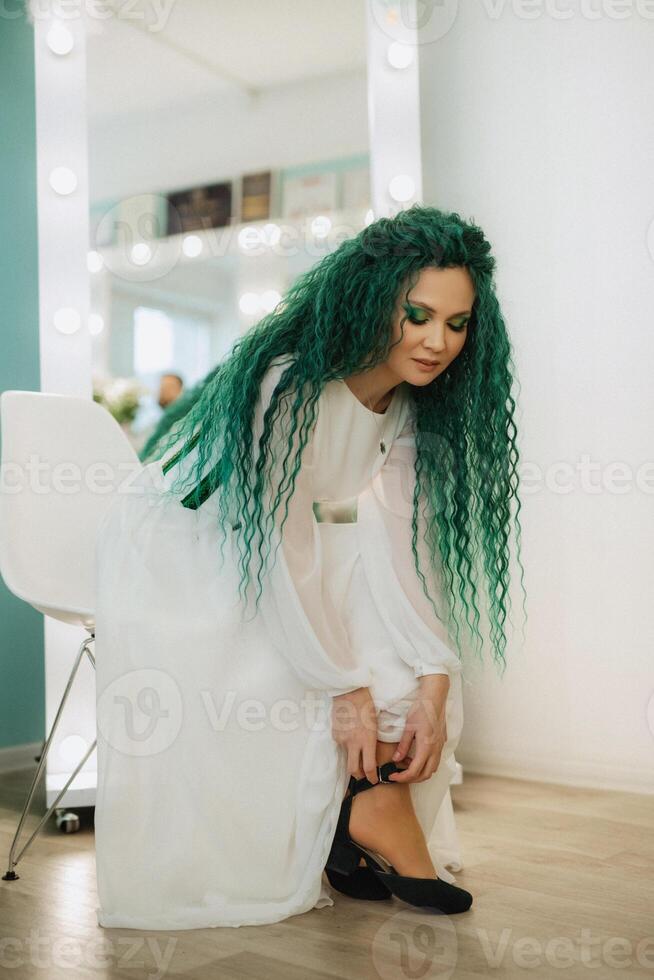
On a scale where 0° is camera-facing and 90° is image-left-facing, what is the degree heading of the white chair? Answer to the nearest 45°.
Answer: approximately 225°

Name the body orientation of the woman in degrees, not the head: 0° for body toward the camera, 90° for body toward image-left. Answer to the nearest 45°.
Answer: approximately 315°

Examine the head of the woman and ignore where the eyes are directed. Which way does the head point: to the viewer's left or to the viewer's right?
to the viewer's right
